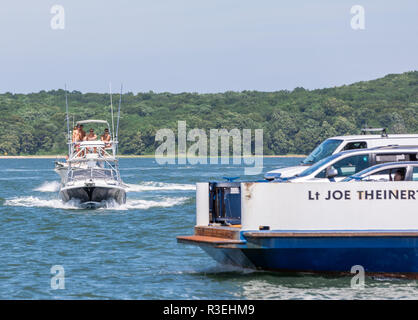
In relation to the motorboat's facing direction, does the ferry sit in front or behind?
in front

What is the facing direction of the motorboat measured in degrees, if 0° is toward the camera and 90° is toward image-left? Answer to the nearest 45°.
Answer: approximately 0°

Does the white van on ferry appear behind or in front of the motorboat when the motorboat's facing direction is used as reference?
in front
